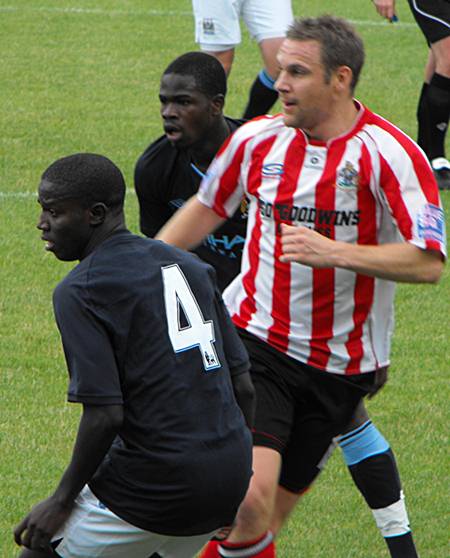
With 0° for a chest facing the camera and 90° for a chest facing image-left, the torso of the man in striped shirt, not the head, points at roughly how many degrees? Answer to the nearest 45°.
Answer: approximately 45°
